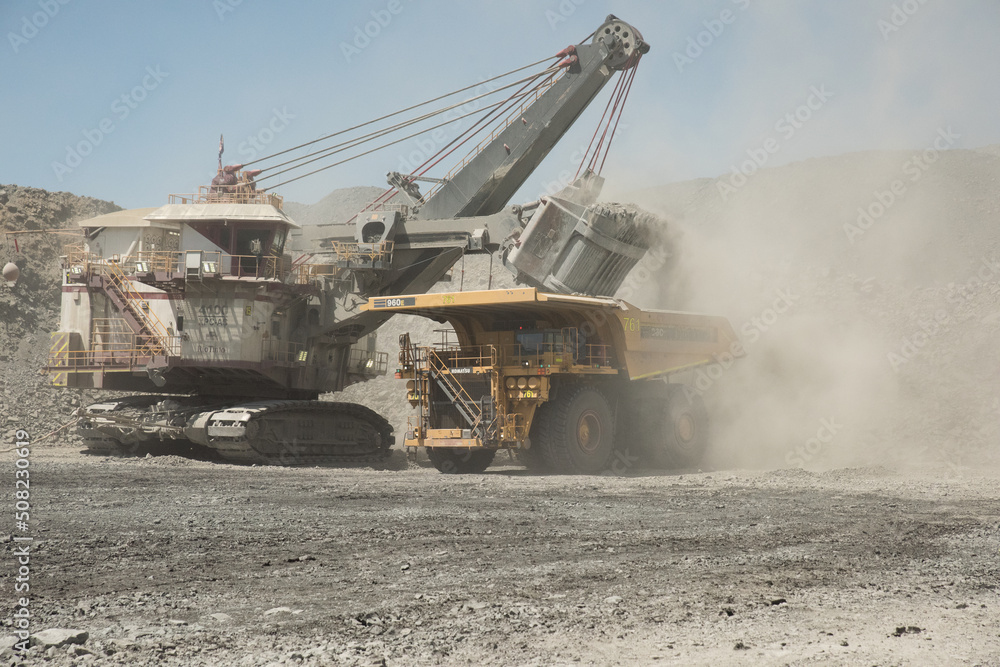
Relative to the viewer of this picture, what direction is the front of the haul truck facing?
facing the viewer and to the left of the viewer
